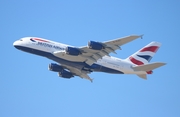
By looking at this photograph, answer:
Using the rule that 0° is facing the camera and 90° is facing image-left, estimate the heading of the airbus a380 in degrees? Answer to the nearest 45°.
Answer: approximately 90°
